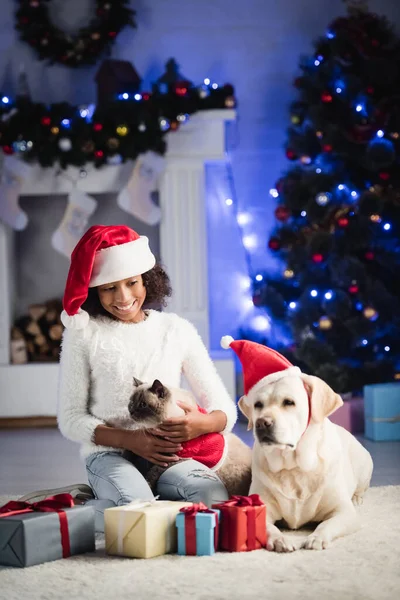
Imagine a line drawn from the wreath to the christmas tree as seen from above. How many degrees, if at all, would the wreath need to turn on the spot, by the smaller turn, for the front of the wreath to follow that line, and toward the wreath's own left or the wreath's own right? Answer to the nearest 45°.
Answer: approximately 45° to the wreath's own left

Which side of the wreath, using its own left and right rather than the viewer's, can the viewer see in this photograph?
front

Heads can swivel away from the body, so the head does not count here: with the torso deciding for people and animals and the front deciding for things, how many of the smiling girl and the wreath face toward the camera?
2

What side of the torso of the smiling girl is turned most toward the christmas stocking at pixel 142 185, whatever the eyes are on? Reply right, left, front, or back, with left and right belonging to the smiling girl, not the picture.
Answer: back

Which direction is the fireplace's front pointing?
toward the camera

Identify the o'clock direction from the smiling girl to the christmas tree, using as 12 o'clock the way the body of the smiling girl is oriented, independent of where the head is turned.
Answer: The christmas tree is roughly at 7 o'clock from the smiling girl.

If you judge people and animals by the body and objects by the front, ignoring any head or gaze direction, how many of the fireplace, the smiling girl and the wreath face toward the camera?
3

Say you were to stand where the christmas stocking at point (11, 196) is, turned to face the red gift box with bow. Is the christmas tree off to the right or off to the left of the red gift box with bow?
left

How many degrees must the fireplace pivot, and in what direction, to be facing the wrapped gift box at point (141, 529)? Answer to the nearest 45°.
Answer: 0° — it already faces it

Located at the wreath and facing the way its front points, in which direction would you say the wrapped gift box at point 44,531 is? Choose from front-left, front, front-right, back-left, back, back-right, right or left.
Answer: front

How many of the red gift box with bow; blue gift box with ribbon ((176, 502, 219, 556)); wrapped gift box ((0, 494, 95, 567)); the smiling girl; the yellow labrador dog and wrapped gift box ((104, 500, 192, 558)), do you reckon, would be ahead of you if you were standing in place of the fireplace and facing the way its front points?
6

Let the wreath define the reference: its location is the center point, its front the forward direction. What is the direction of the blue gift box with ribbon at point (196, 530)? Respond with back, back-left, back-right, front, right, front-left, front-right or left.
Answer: front

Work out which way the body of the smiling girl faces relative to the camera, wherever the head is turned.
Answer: toward the camera

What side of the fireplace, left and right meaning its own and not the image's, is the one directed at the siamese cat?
front

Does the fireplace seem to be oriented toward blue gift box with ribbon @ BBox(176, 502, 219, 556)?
yes
